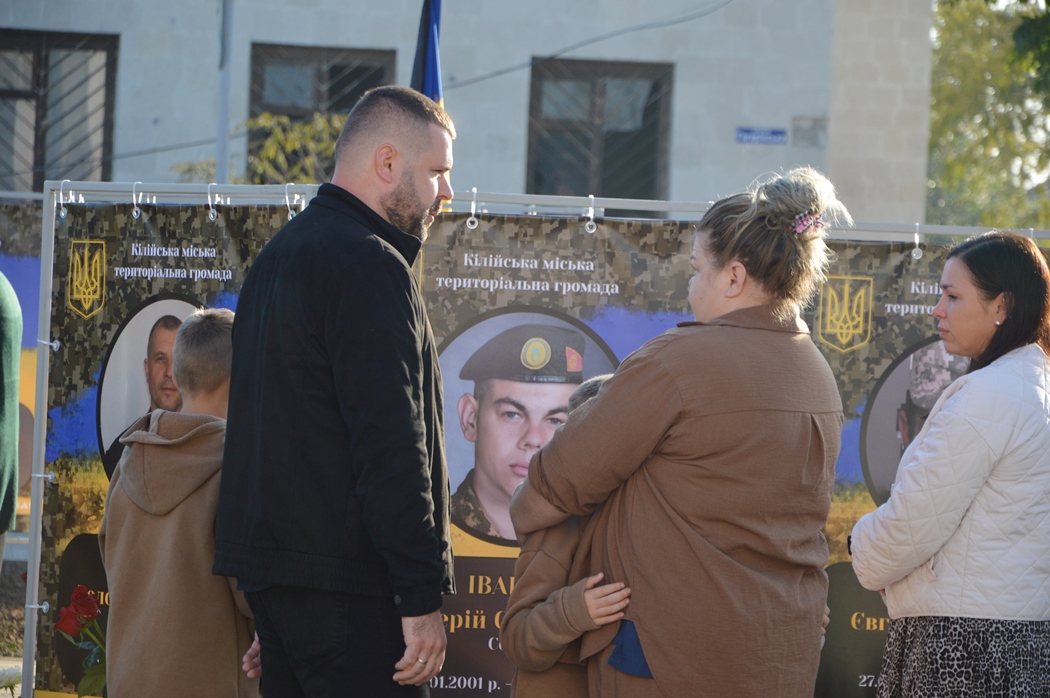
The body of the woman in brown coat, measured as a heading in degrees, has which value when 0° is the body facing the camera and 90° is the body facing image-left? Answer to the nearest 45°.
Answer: approximately 135°

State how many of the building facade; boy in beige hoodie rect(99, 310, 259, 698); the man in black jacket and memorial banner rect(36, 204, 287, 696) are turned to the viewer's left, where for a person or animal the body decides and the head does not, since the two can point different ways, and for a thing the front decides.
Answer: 0

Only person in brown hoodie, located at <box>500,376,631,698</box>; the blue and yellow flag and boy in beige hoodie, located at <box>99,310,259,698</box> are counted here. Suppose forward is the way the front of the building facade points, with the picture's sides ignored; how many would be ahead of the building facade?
3

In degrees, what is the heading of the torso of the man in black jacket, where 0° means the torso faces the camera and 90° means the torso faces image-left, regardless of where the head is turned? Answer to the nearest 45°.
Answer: approximately 225°

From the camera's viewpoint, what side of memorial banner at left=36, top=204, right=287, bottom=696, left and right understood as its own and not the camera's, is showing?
front

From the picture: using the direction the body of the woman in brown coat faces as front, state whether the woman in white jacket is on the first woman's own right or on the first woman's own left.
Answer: on the first woman's own right

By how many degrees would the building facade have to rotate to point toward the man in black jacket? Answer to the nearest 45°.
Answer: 0° — it already faces them

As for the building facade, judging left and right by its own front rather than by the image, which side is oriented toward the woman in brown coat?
front

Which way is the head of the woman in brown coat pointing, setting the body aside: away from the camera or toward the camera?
away from the camera

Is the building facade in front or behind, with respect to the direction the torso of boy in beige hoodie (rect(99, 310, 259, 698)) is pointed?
in front

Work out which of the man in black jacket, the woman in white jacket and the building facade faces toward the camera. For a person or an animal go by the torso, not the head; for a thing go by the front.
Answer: the building facade

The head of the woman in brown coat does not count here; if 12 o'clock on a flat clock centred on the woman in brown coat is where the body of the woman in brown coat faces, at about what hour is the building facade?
The building facade is roughly at 1 o'clock from the woman in brown coat.

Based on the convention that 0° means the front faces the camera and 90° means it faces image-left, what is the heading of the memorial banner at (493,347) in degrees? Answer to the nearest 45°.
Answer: approximately 0°

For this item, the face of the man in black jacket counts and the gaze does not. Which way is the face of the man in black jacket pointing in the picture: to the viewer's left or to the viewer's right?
to the viewer's right

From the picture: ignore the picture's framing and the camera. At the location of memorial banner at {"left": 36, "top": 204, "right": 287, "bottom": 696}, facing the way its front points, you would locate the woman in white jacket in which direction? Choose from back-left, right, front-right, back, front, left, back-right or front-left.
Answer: front-left

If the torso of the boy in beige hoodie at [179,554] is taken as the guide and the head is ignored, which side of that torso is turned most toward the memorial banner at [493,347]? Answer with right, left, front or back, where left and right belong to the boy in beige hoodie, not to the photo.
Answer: front
